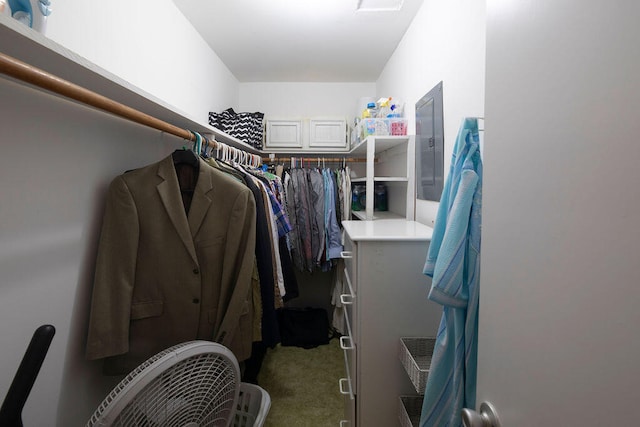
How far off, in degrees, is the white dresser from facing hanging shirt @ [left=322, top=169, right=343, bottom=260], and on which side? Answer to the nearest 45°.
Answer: approximately 45° to its right

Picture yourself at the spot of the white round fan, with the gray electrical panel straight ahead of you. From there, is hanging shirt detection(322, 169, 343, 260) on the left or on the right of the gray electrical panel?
left

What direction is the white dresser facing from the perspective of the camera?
to the viewer's left
